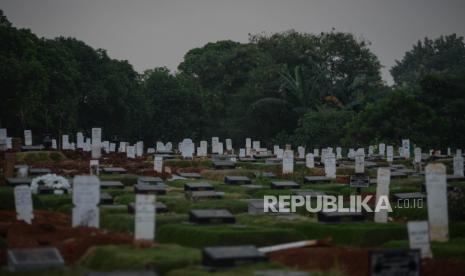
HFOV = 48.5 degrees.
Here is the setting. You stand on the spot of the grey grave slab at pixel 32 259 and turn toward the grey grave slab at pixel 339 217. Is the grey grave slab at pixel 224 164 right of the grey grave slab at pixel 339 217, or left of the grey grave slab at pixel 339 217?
left

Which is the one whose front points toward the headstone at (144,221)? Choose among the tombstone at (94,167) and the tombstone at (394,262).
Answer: the tombstone at (94,167)

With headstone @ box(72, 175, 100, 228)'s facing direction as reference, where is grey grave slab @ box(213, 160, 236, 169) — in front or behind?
behind

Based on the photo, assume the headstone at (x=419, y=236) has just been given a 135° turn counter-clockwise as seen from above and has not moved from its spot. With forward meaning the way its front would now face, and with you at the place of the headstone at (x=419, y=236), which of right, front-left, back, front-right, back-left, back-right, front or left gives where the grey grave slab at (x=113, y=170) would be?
left

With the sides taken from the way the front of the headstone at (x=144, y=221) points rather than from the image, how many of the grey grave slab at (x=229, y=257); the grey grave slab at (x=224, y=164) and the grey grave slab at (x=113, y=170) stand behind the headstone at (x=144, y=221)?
2

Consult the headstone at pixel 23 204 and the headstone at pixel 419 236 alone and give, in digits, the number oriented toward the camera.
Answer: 2

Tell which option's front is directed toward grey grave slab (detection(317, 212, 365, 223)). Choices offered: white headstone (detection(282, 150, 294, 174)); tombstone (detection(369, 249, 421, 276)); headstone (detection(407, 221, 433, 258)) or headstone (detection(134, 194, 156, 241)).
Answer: the white headstone

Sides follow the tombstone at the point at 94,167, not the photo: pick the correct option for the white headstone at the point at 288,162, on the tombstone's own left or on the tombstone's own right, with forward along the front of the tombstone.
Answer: on the tombstone's own left
